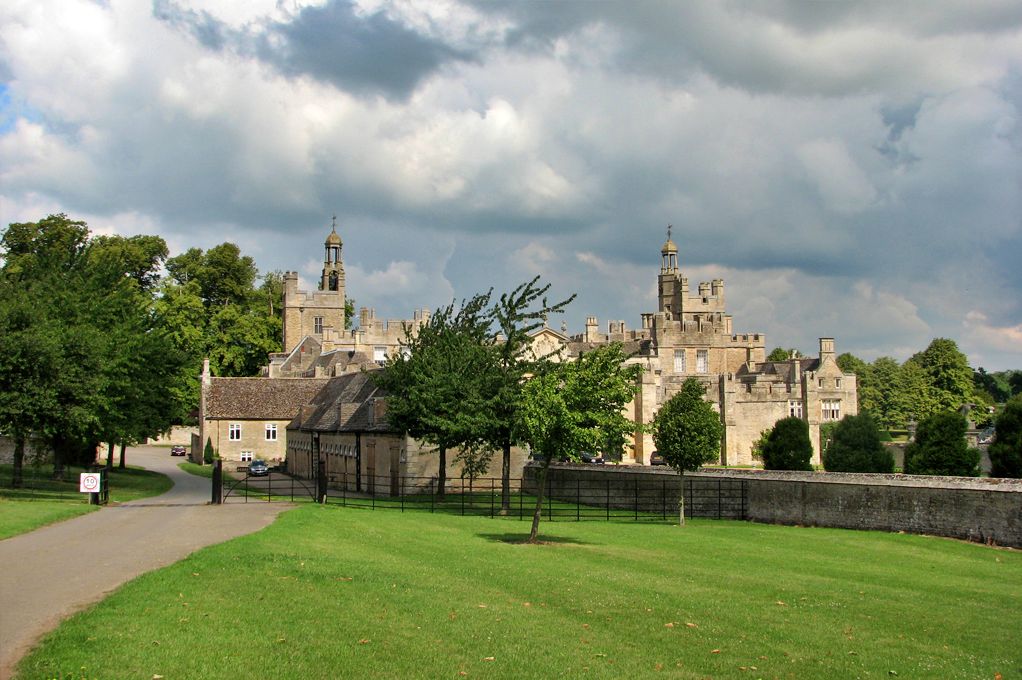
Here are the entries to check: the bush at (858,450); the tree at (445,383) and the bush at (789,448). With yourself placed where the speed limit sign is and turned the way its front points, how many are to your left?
3

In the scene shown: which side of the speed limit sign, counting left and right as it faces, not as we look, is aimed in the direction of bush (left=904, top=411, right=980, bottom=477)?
left

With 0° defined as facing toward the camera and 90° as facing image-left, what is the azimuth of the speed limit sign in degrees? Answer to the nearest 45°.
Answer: approximately 0°

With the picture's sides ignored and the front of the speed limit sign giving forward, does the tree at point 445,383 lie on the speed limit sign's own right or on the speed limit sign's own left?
on the speed limit sign's own left

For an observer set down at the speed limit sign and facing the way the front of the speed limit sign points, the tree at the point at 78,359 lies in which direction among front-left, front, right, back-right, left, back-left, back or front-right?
back

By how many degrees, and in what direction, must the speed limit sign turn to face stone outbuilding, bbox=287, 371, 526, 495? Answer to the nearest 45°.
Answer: approximately 135° to its left

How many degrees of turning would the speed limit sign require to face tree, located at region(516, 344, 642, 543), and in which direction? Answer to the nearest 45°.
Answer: approximately 45° to its left

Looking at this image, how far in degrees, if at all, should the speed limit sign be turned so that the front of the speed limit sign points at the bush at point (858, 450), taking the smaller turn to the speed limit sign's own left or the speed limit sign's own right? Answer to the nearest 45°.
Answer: approximately 90° to the speed limit sign's own left
